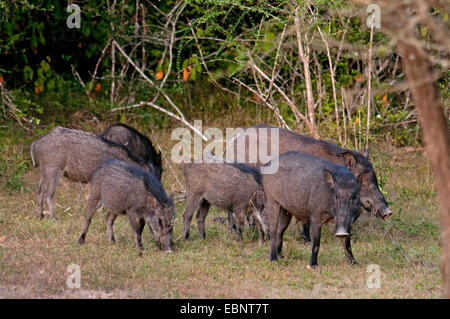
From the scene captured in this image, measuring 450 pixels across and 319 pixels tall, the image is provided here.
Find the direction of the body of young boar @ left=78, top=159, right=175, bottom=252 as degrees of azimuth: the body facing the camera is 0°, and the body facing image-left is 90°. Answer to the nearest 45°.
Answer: approximately 315°

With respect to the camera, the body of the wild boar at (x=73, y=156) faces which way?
to the viewer's right

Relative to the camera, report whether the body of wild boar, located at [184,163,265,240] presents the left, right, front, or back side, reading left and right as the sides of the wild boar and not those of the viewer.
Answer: right

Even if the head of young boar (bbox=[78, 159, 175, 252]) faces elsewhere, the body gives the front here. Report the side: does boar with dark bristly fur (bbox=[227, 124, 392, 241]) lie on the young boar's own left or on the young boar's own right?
on the young boar's own left

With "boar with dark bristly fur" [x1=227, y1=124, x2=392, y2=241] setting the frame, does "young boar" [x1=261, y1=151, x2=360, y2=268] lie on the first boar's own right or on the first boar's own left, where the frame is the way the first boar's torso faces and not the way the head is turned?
on the first boar's own right

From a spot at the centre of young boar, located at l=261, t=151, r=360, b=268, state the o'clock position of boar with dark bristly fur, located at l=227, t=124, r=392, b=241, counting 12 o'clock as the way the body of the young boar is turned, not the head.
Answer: The boar with dark bristly fur is roughly at 8 o'clock from the young boar.

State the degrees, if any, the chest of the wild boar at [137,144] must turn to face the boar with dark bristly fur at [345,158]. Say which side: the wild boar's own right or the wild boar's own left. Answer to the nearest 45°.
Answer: approximately 45° to the wild boar's own right

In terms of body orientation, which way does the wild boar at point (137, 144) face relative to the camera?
to the viewer's right

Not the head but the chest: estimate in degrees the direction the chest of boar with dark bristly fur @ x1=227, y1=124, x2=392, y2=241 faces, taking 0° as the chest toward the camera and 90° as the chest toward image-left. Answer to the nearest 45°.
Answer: approximately 270°
